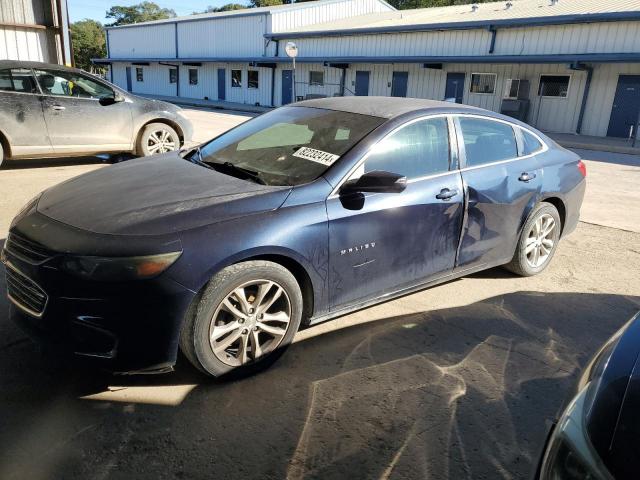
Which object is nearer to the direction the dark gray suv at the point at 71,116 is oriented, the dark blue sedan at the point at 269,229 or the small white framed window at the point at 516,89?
the small white framed window

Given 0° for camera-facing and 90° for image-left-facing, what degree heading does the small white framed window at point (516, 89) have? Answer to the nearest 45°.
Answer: approximately 45°

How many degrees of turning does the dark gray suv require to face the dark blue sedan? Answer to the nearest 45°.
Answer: approximately 90° to its right

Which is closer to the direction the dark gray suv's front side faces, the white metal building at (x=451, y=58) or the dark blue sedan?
the white metal building

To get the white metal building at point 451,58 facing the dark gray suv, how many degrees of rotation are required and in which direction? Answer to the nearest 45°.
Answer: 0° — it already faces it

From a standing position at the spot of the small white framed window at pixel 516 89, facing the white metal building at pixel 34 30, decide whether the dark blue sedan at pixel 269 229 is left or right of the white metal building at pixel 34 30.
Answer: left

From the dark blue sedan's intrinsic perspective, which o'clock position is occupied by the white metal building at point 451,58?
The white metal building is roughly at 5 o'clock from the dark blue sedan.

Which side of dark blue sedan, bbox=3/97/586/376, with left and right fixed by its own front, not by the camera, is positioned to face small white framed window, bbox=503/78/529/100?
back

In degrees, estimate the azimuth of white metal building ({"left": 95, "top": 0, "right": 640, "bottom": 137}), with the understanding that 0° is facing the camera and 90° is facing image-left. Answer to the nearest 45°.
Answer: approximately 45°

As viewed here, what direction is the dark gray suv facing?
to the viewer's right

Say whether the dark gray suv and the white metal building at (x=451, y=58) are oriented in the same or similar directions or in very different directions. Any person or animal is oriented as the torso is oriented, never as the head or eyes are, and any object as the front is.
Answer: very different directions

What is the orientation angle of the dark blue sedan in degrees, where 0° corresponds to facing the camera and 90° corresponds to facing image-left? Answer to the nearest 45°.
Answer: approximately 45°

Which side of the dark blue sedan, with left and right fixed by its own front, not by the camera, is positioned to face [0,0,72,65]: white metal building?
right
